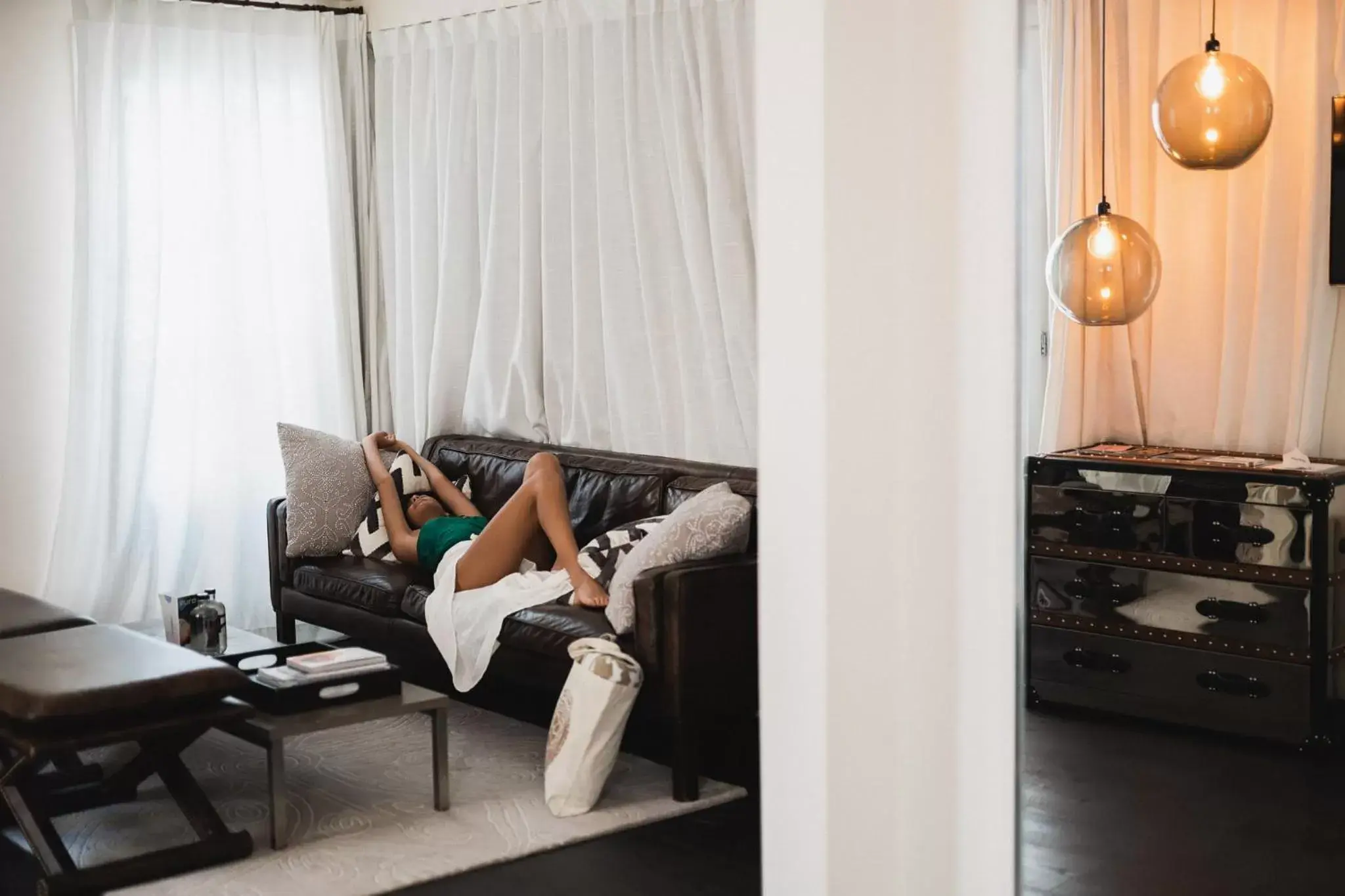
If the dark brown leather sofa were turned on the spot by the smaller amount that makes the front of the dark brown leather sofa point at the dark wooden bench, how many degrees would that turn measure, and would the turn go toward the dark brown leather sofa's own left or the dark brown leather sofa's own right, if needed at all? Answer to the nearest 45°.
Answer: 0° — it already faces it

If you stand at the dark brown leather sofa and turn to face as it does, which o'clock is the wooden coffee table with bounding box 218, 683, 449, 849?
The wooden coffee table is roughly at 12 o'clock from the dark brown leather sofa.

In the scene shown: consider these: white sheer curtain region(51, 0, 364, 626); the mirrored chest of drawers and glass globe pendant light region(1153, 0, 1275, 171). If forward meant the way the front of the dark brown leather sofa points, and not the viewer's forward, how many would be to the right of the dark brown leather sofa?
1

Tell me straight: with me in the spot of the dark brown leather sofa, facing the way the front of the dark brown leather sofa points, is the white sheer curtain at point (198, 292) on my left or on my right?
on my right

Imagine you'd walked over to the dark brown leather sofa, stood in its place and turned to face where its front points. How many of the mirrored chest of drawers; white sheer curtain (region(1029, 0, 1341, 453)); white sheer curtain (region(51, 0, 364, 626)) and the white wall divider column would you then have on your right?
1

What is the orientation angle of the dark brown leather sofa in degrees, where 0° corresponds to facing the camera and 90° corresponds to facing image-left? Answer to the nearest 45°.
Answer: approximately 45°

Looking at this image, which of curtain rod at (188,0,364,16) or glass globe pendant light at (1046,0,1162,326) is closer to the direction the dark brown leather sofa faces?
the glass globe pendant light

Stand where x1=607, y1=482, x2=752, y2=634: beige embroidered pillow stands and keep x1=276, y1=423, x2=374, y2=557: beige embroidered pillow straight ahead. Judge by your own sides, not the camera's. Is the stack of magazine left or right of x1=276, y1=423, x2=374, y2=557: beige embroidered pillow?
left
